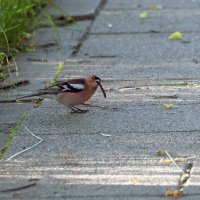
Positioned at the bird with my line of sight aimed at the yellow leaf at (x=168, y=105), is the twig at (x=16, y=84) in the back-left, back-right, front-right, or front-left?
back-left

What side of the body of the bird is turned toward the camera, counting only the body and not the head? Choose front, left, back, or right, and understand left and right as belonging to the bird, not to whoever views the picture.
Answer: right

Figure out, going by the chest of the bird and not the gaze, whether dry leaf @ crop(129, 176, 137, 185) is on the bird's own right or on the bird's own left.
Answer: on the bird's own right

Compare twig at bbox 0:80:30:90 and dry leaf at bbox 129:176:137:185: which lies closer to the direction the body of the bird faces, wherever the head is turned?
the dry leaf

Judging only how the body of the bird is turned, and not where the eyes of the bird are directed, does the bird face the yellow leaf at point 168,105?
yes

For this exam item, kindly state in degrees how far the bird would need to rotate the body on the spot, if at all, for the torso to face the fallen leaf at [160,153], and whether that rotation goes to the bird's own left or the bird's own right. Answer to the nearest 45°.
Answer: approximately 45° to the bird's own right

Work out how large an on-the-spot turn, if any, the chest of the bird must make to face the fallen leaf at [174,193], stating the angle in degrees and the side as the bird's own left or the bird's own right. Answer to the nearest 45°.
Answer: approximately 90° to the bird's own right

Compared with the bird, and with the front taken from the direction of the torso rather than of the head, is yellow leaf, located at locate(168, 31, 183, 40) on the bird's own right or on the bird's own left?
on the bird's own left

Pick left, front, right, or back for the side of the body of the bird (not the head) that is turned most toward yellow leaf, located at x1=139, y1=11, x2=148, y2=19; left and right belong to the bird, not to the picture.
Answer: left

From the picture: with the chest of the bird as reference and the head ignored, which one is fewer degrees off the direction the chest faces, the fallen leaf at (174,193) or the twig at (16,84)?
the fallen leaf

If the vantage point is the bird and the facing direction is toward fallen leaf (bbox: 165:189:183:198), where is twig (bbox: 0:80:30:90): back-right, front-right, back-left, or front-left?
back-right
